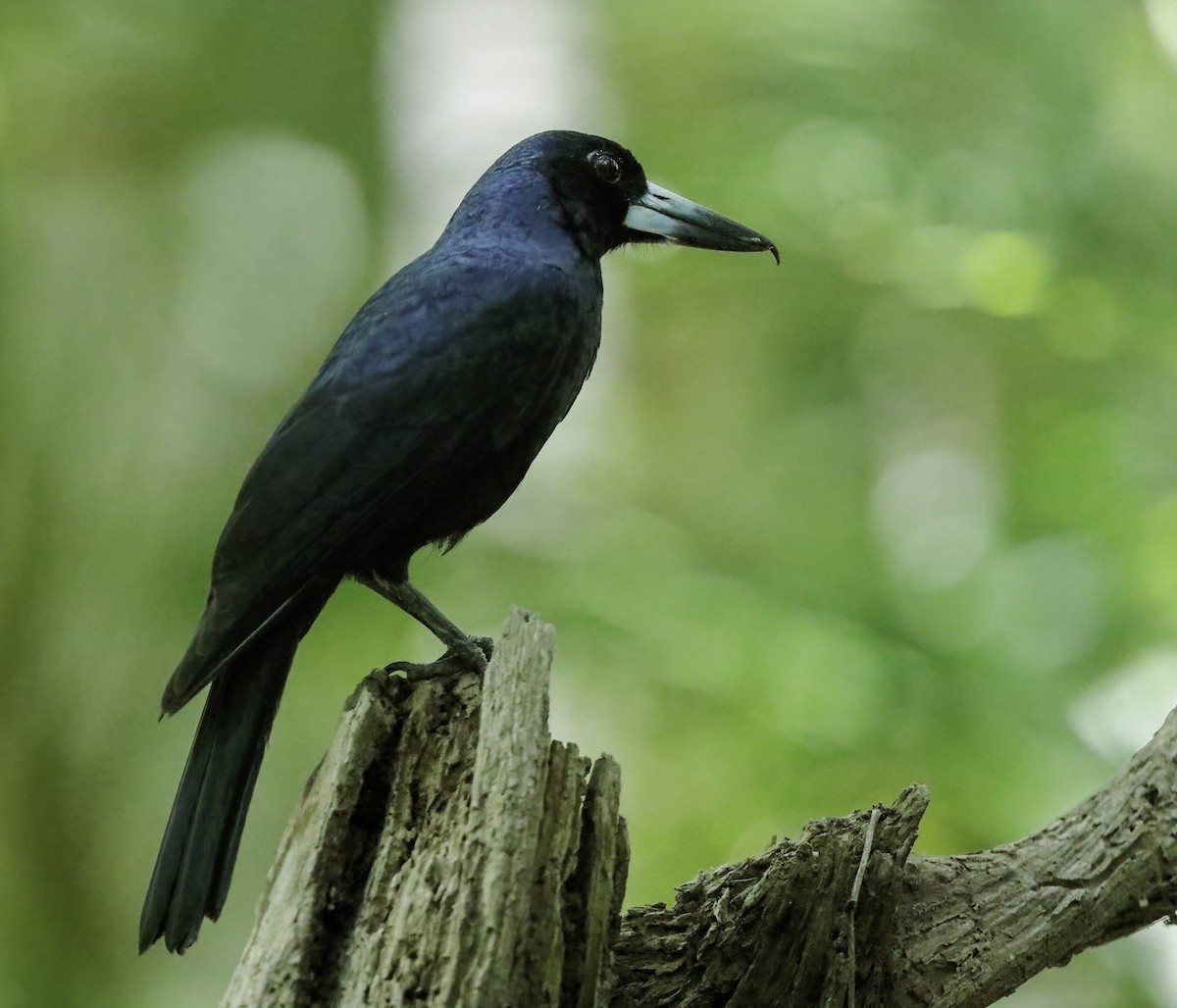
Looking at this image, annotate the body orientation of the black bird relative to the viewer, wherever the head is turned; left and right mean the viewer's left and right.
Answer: facing to the right of the viewer
